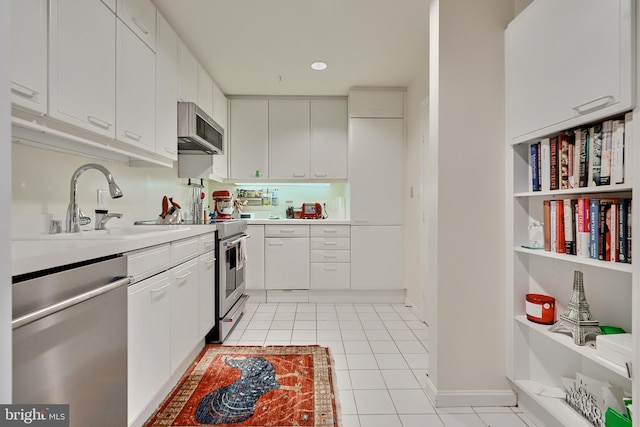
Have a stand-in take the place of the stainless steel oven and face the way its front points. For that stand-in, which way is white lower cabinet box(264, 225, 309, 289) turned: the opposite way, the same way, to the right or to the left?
to the right

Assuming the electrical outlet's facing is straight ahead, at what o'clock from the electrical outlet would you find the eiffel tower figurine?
The eiffel tower figurine is roughly at 12 o'clock from the electrical outlet.

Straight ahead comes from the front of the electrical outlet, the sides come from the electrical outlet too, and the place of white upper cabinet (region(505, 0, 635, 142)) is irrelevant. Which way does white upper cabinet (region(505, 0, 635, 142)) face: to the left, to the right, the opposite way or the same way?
the opposite way

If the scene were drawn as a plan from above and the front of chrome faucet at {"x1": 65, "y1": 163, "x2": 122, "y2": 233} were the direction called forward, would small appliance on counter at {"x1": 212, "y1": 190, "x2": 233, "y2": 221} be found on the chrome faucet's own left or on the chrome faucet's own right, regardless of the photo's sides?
on the chrome faucet's own left

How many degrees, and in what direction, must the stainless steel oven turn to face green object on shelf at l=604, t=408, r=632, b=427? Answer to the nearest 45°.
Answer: approximately 45° to its right

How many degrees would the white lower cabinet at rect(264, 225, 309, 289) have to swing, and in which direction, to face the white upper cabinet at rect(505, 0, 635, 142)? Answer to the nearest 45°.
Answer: approximately 45° to its left

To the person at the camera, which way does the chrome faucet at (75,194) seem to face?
facing the viewer and to the right of the viewer

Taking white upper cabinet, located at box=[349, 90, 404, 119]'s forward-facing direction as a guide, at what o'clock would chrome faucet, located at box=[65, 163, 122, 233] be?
The chrome faucet is roughly at 1 o'clock from the white upper cabinet.

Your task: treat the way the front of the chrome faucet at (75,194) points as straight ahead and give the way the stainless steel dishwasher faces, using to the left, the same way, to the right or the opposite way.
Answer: the same way

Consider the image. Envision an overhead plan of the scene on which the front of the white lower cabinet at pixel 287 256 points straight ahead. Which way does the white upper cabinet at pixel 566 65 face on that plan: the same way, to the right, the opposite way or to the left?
to the right

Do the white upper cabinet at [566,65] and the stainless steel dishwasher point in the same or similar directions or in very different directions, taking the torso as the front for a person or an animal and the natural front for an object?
very different directions

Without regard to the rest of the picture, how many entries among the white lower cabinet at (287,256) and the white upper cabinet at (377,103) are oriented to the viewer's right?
0

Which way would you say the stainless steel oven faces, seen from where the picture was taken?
facing to the right of the viewer

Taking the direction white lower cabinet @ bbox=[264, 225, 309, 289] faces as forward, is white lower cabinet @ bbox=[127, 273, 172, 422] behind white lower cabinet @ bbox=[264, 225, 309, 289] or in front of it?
in front

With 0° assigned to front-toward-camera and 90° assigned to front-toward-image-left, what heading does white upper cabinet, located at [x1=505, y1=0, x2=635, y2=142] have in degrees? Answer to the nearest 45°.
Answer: approximately 45°

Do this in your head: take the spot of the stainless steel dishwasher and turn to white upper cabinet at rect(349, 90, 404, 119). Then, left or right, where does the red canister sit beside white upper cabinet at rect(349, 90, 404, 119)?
right

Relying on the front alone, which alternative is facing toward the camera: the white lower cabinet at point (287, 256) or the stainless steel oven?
the white lower cabinet

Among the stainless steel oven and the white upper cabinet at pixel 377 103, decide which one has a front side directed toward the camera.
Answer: the white upper cabinet

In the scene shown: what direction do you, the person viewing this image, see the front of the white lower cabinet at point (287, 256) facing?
facing the viewer
